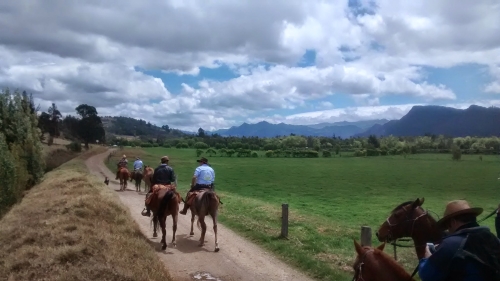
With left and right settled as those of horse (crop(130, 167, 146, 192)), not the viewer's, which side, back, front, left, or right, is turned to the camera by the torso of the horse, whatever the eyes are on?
back

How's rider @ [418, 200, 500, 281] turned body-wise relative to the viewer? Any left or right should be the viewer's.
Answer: facing away from the viewer and to the left of the viewer

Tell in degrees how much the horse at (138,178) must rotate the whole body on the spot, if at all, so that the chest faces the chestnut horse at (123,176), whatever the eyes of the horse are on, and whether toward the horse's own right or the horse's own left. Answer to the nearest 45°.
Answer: approximately 90° to the horse's own left

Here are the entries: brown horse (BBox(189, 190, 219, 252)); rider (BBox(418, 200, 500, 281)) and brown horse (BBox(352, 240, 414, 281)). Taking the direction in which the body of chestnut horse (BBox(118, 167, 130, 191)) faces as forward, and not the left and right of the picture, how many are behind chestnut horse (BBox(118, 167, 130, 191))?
3

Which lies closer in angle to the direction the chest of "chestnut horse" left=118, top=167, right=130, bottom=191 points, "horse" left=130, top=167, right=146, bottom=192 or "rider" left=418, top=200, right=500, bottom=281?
the horse

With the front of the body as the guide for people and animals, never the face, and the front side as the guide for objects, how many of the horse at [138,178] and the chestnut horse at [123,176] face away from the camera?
2

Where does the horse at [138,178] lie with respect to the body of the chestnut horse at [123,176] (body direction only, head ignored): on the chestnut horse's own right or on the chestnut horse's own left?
on the chestnut horse's own right

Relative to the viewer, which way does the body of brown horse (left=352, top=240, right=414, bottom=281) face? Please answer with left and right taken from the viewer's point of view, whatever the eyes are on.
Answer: facing away from the viewer and to the left of the viewer

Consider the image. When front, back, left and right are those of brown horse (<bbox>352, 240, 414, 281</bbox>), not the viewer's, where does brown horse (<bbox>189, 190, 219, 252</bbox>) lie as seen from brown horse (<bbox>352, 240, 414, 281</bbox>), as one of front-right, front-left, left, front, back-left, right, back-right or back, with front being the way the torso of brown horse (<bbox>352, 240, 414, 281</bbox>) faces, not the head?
front

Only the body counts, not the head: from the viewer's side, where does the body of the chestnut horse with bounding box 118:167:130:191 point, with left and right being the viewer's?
facing away from the viewer

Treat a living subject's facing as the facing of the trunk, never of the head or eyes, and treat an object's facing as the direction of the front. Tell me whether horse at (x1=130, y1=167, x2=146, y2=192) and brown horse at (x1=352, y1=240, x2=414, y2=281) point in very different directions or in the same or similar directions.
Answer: same or similar directions

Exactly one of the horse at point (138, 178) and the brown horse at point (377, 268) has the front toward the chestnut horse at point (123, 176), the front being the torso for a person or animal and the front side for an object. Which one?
the brown horse
